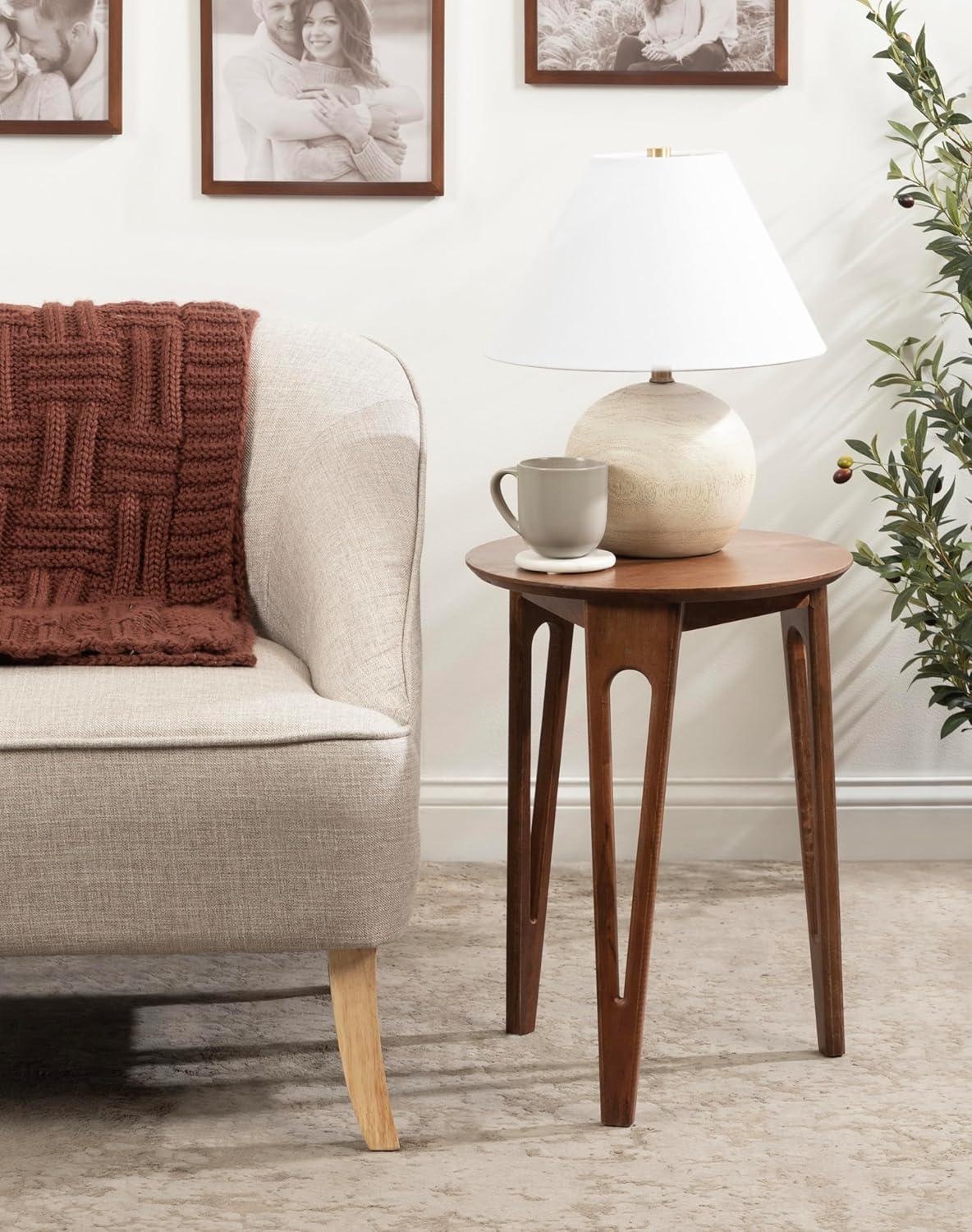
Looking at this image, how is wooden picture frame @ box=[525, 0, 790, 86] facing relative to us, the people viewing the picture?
facing the viewer

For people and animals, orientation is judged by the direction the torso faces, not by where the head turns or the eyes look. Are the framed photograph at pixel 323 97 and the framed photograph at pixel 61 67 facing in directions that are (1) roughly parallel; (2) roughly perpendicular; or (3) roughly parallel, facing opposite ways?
roughly parallel

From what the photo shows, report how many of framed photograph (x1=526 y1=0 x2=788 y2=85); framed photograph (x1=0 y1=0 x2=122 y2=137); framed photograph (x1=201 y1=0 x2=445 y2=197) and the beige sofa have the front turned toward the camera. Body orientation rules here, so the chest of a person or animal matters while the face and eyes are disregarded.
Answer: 4

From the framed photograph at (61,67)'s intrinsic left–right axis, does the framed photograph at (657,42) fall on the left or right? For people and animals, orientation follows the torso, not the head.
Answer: on its left

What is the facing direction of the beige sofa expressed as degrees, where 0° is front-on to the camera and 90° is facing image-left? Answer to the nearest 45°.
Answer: approximately 0°

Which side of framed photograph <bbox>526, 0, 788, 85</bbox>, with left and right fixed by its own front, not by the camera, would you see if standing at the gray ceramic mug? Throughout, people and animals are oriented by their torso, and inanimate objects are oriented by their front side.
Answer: front

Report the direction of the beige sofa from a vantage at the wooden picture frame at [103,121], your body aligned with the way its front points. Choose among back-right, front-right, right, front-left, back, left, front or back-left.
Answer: front

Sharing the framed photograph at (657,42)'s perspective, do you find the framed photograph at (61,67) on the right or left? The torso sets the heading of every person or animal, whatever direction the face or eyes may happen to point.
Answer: on its right

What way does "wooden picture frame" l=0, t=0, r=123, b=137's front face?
toward the camera

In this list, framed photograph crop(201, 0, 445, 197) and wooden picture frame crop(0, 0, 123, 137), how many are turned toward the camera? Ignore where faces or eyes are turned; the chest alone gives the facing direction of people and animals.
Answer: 2

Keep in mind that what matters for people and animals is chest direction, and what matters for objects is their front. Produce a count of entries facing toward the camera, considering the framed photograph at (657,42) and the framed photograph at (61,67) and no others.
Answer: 2

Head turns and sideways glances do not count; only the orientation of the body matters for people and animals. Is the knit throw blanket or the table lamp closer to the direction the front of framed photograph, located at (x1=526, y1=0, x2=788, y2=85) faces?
the table lamp
